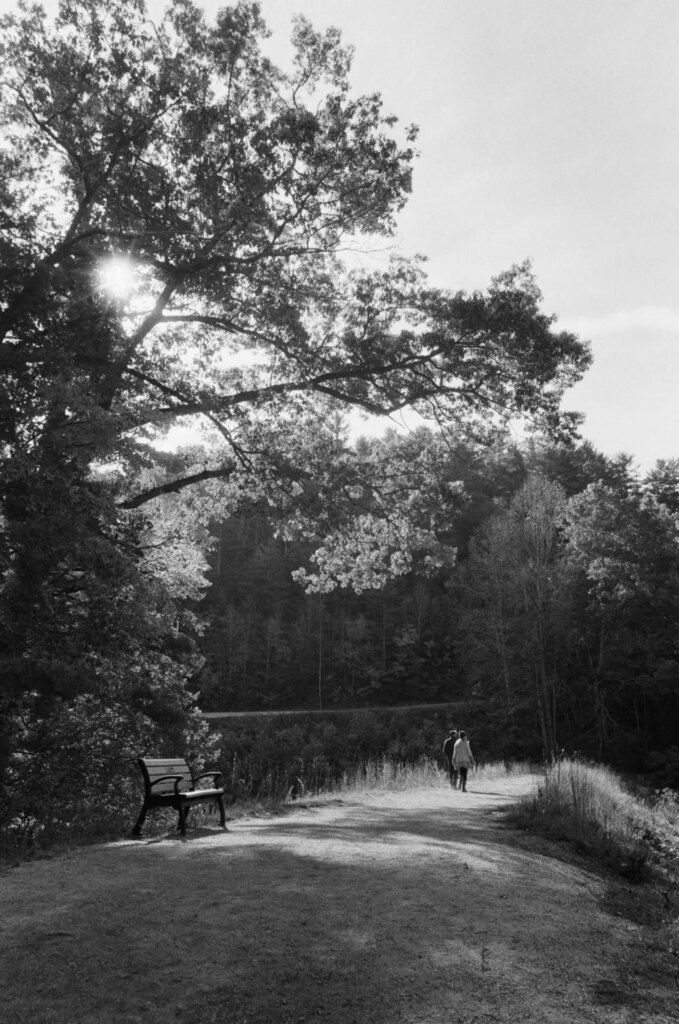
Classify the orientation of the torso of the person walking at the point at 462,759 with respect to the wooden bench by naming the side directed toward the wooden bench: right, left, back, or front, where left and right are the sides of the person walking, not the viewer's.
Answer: back

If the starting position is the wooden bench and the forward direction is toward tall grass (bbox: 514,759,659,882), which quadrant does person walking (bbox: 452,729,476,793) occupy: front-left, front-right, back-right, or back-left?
front-left

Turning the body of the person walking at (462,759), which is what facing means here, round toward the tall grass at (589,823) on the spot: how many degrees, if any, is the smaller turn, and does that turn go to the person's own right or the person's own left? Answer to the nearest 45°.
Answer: approximately 180°

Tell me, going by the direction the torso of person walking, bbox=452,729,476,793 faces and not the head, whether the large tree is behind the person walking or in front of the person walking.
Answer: behind

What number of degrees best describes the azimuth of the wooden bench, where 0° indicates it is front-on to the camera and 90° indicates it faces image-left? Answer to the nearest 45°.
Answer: approximately 315°

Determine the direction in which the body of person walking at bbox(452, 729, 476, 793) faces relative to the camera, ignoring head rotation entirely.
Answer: away from the camera

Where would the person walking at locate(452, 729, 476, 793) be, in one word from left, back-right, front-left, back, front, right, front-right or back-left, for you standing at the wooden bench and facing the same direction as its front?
left

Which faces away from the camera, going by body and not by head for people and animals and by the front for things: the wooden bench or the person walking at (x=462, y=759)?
the person walking

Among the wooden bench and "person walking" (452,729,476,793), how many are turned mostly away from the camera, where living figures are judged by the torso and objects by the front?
1

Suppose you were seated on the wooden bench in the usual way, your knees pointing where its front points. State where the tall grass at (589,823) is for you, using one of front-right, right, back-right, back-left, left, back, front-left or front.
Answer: front-left
